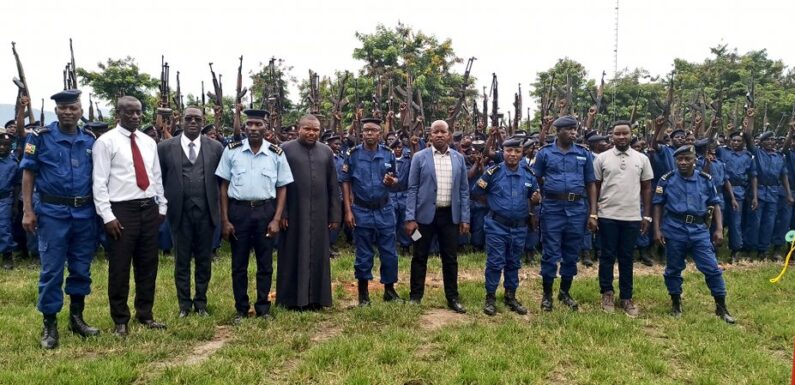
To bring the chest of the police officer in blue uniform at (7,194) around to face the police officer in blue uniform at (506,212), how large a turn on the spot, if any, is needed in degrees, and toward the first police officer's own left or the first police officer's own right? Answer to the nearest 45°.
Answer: approximately 45° to the first police officer's own left

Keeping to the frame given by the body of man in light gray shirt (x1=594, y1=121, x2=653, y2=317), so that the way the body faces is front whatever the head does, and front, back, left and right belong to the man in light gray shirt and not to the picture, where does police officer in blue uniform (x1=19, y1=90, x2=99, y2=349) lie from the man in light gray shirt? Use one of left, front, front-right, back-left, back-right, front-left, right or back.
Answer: front-right

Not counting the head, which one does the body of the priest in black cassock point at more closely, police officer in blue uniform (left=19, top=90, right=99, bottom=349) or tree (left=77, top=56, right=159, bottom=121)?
the police officer in blue uniform

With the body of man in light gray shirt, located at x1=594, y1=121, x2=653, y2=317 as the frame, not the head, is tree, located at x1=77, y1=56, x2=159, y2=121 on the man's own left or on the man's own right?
on the man's own right

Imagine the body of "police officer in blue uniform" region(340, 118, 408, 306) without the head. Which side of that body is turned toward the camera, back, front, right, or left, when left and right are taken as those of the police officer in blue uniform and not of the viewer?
front

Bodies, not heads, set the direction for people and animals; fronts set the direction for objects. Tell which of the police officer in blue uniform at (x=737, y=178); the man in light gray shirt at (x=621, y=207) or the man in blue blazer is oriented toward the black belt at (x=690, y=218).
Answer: the police officer in blue uniform

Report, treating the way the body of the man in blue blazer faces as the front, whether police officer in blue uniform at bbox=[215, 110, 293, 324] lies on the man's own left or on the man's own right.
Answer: on the man's own right

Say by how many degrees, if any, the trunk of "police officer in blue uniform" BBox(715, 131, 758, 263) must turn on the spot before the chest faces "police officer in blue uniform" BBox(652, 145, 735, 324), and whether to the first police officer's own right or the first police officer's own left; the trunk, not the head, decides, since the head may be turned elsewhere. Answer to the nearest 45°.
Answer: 0° — they already face them

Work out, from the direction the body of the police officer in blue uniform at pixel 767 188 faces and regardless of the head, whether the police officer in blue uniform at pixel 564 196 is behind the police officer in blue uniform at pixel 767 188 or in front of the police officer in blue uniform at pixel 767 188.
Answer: in front

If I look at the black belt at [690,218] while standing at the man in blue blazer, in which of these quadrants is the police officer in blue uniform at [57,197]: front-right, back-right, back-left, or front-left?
back-right

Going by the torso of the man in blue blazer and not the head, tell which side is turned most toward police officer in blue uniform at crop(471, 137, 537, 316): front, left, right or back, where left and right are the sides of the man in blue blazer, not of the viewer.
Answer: left
